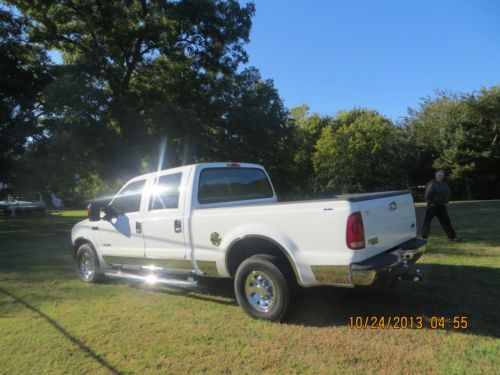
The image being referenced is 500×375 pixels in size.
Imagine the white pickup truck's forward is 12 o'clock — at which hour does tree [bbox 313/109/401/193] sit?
The tree is roughly at 2 o'clock from the white pickup truck.

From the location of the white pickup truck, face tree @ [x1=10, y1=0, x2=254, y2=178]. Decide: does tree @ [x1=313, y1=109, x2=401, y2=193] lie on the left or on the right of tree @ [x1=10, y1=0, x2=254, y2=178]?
right

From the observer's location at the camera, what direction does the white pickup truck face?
facing away from the viewer and to the left of the viewer

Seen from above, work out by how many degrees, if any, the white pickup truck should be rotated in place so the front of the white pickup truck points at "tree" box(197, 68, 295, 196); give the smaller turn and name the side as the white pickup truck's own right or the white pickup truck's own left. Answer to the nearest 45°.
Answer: approximately 45° to the white pickup truck's own right

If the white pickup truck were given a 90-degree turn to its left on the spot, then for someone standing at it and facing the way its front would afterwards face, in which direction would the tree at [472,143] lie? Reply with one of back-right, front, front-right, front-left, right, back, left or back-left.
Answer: back

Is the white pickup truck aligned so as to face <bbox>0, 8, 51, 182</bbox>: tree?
yes

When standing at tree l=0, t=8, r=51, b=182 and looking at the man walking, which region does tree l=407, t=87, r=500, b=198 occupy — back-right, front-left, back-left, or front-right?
front-left

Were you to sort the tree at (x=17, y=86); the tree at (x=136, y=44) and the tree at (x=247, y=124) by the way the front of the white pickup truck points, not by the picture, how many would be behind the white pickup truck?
0

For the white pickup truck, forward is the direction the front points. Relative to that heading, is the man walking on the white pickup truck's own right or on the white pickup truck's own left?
on the white pickup truck's own right

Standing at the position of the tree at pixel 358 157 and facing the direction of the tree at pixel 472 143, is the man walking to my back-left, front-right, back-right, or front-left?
front-right

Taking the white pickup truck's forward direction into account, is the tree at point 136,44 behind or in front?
in front
